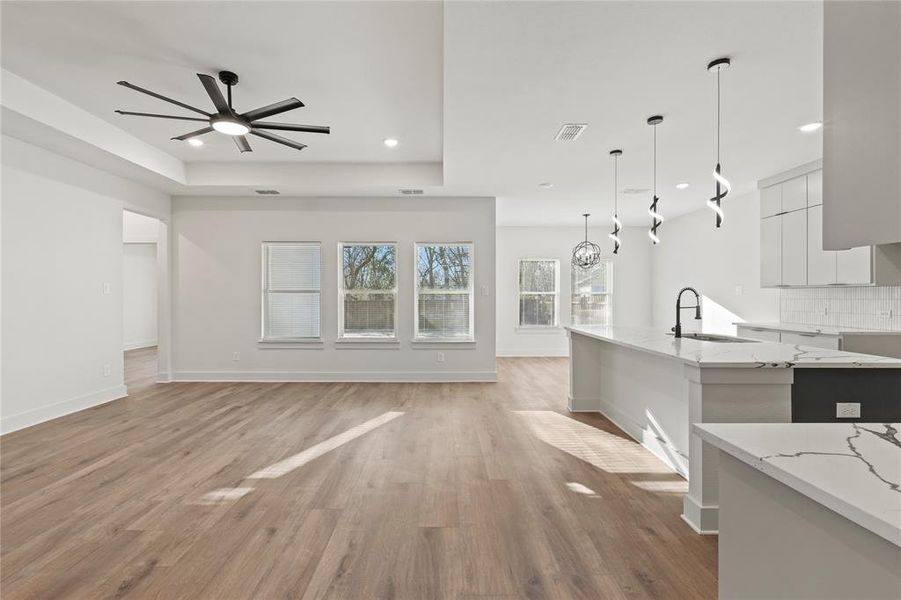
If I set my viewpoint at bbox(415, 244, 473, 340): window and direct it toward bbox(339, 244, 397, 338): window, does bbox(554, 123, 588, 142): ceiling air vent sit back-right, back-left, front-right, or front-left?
back-left

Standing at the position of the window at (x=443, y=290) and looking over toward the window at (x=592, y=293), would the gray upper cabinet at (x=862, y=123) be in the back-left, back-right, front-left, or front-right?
back-right

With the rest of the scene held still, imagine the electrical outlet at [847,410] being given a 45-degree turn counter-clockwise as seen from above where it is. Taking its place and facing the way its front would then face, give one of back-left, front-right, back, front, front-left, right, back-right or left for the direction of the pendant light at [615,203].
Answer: back

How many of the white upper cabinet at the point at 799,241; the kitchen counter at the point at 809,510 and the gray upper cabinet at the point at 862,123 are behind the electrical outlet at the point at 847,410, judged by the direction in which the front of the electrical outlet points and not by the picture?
1

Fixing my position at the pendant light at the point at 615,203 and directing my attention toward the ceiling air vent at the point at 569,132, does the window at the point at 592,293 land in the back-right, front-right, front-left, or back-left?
back-right

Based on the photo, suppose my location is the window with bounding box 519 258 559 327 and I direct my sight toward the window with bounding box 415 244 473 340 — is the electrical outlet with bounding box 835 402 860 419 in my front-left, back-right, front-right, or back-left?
front-left

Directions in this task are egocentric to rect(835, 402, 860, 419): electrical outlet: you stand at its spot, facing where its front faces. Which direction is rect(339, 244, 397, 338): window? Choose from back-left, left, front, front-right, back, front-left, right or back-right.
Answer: right

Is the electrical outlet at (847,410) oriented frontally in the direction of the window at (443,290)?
no

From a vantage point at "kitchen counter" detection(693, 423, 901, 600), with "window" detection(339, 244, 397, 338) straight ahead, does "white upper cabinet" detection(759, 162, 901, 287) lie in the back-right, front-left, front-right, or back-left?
front-right

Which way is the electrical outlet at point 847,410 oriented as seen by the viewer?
toward the camera

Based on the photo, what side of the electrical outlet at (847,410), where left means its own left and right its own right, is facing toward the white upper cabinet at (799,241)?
back

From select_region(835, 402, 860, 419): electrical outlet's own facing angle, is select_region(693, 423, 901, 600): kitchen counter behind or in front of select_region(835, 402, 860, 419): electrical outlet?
in front

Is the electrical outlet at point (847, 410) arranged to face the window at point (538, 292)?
no

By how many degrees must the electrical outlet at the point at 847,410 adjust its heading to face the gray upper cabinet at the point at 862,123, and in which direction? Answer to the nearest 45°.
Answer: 0° — it already faces it

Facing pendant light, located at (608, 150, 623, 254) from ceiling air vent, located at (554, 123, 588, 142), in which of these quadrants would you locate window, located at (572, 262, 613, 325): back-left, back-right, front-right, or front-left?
front-left
